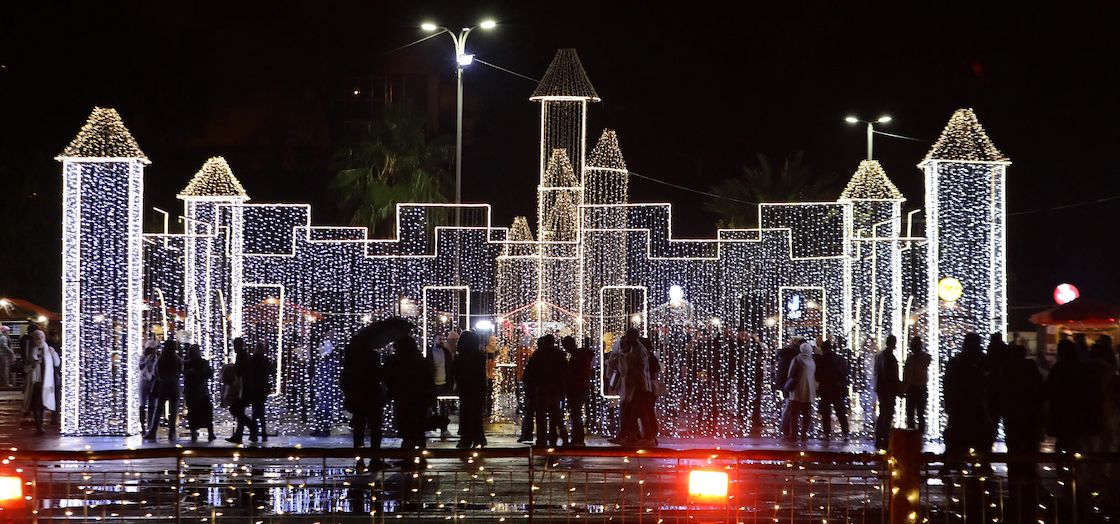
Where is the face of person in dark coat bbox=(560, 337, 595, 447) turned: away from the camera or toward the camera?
away from the camera

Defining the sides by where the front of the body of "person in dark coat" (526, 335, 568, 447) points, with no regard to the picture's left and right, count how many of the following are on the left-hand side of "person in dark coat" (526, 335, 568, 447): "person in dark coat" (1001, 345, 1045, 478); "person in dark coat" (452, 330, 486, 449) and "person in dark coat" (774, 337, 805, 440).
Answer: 1

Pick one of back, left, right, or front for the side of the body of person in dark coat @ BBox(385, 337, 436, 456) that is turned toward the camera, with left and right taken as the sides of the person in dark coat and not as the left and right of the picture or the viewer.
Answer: back

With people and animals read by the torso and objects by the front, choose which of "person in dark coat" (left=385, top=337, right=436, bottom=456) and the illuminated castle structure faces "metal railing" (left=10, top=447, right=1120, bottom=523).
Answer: the illuminated castle structure

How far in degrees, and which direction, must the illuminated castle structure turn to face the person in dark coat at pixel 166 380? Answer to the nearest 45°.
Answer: approximately 45° to its right

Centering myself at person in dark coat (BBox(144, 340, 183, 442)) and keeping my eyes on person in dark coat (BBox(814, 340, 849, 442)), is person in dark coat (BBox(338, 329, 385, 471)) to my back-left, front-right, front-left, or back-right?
front-right

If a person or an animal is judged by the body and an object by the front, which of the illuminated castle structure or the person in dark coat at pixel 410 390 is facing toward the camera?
the illuminated castle structure

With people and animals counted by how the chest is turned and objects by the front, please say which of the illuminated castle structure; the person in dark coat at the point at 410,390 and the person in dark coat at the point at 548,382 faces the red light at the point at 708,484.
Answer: the illuminated castle structure

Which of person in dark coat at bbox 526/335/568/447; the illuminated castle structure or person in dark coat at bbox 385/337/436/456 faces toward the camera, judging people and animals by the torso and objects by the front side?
the illuminated castle structure

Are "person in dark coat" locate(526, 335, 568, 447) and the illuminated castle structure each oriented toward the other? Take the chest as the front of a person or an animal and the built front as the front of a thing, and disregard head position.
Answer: yes

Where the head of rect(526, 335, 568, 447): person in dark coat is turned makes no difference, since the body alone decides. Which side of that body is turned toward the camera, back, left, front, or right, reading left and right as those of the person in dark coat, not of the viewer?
back

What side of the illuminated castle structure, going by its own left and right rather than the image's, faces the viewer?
front

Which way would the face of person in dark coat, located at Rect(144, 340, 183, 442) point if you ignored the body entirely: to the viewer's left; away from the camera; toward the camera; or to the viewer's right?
away from the camera

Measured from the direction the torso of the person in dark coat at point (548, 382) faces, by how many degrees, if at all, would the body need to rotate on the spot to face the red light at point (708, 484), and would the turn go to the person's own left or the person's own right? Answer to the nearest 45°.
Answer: approximately 180°

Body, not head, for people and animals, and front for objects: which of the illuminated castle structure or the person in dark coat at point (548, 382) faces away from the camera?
the person in dark coat

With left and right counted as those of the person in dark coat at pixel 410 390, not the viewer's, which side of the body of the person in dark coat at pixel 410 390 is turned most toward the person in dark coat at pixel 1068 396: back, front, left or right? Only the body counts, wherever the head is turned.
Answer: right

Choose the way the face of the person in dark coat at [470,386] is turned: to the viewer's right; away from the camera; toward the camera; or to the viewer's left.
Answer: away from the camera

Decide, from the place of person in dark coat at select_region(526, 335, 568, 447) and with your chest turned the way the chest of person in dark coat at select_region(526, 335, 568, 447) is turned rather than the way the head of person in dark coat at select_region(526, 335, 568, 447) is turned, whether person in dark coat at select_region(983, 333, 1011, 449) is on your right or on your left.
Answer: on your right
